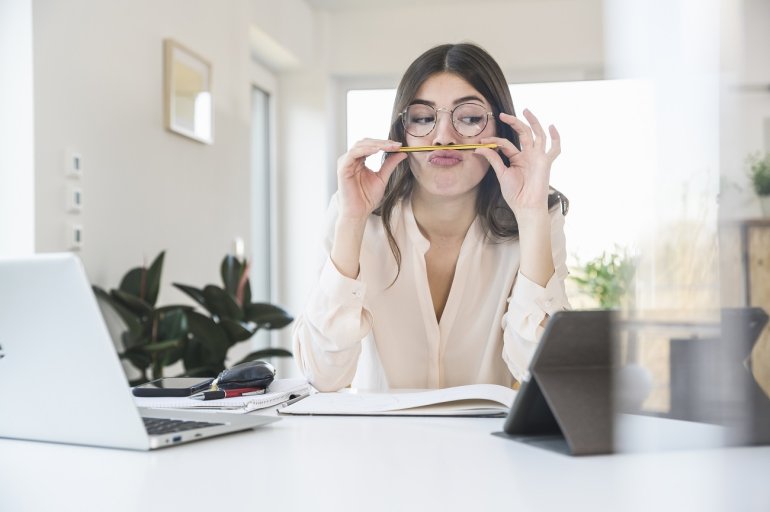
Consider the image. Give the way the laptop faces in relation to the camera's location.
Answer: facing away from the viewer and to the right of the viewer

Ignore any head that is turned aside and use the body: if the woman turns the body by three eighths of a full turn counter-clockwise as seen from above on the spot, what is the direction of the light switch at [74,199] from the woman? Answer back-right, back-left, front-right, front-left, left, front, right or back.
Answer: left

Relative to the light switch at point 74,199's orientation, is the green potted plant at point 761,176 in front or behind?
in front

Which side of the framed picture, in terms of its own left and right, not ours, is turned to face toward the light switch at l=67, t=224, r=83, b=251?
right

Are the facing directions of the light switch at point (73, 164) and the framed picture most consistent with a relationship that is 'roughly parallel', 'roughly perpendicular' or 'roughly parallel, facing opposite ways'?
roughly parallel

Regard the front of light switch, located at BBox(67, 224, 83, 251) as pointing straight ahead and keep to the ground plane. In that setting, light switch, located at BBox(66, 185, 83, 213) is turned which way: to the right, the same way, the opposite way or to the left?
the same way

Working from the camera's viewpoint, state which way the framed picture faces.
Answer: facing the viewer and to the right of the viewer

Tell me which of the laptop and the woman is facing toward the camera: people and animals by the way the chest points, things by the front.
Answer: the woman

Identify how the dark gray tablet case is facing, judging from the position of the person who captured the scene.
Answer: facing away from the viewer and to the left of the viewer

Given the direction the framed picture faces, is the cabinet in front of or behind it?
in front

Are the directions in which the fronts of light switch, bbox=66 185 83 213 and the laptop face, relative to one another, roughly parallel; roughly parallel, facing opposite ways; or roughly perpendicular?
roughly perpendicular

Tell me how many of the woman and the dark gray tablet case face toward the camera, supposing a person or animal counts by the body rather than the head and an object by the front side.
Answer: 1

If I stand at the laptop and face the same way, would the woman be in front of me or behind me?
in front

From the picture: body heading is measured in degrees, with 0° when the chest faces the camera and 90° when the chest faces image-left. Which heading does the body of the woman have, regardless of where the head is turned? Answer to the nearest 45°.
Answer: approximately 0°

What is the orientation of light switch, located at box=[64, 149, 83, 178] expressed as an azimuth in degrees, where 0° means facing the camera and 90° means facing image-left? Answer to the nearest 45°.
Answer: approximately 315°

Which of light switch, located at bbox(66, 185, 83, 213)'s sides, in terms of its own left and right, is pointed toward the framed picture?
left

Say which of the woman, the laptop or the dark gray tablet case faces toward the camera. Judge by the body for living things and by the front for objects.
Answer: the woman

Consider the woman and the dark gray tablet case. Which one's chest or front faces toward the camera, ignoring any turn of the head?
the woman

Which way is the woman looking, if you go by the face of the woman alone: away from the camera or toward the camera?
toward the camera
